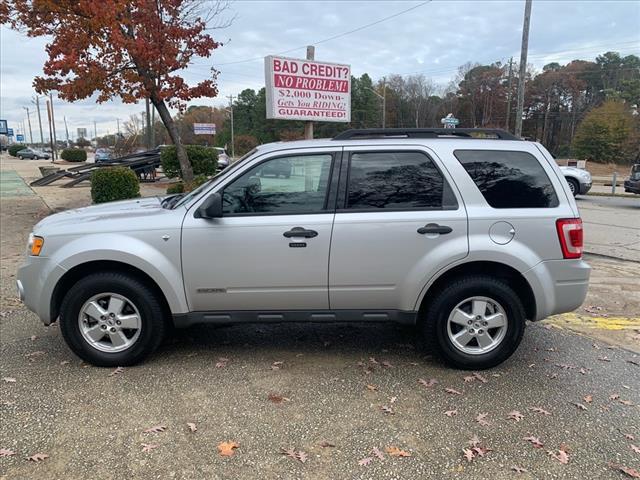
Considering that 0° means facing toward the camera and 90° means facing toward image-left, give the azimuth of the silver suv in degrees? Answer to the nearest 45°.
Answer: approximately 90°

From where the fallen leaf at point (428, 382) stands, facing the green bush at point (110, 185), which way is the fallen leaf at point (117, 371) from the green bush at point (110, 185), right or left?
left

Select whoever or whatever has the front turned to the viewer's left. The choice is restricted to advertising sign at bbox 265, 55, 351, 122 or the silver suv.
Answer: the silver suv

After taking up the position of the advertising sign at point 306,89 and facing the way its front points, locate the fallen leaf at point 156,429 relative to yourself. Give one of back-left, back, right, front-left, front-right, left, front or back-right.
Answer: front-right

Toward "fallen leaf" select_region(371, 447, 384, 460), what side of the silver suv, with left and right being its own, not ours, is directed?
left

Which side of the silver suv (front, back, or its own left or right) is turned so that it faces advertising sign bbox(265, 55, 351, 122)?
right

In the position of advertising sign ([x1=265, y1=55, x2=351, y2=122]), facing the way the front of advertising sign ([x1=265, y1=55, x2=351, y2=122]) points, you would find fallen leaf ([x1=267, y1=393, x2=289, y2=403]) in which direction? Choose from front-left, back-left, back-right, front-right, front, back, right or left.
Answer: front-right

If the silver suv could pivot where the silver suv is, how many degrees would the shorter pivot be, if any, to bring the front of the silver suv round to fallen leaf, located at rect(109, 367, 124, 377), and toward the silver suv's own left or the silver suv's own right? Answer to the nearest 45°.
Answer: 0° — it already faces it

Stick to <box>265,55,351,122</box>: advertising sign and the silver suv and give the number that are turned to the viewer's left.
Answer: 1

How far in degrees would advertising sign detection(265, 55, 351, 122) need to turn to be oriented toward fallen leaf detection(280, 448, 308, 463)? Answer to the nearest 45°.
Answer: approximately 45° to its right

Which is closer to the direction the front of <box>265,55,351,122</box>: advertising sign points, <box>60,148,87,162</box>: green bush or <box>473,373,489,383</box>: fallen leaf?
the fallen leaf

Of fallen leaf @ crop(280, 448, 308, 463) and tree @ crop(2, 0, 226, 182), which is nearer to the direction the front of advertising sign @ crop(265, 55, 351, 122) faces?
the fallen leaf
